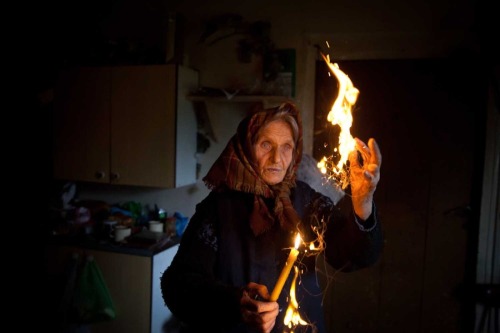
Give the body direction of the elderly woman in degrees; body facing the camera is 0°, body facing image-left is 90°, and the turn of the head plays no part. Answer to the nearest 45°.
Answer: approximately 315°

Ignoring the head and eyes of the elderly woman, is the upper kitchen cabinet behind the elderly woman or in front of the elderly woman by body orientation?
behind

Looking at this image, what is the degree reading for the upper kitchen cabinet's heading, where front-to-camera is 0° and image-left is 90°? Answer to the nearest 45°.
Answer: approximately 45°

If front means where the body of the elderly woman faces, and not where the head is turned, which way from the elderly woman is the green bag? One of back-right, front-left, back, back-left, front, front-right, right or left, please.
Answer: back

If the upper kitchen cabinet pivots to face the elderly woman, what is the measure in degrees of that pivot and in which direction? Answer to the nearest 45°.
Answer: approximately 45° to its left

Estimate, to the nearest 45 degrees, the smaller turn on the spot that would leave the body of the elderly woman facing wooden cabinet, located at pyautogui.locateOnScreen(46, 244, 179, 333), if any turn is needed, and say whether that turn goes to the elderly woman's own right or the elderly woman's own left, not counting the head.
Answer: approximately 180°
